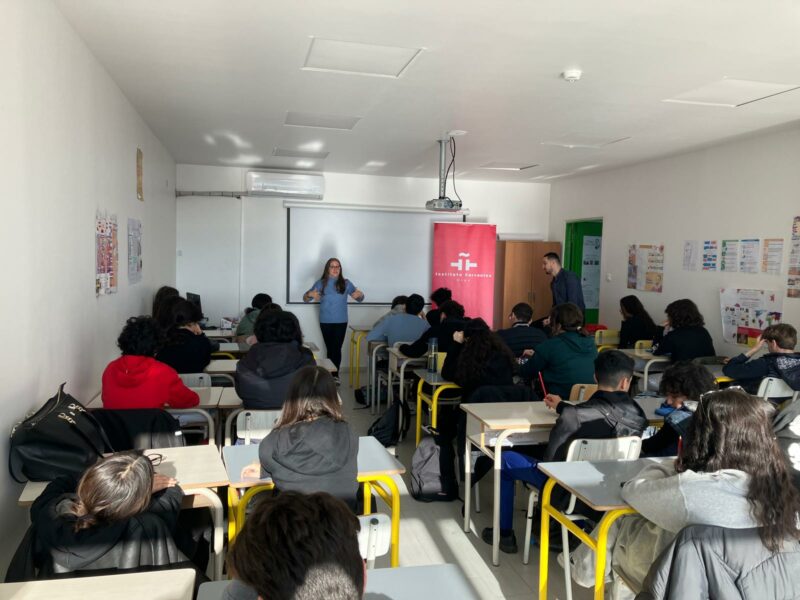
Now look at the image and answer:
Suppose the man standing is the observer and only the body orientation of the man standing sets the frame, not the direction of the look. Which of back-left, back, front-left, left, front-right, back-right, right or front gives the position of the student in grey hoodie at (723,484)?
left

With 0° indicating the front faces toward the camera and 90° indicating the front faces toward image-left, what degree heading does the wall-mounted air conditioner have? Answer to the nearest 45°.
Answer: approximately 0°

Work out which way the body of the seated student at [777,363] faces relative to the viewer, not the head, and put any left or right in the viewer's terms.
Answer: facing away from the viewer and to the left of the viewer

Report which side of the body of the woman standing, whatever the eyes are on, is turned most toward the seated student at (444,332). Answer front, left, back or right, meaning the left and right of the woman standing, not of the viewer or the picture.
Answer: front

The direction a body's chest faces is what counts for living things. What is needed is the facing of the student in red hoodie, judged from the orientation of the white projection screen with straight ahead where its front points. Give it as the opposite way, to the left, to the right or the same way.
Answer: the opposite way

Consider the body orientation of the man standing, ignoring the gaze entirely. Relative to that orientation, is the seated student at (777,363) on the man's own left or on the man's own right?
on the man's own left

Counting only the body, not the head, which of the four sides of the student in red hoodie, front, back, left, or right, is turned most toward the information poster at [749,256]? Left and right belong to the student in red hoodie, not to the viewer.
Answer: right

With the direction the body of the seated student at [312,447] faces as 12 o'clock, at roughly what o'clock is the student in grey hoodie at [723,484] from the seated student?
The student in grey hoodie is roughly at 4 o'clock from the seated student.

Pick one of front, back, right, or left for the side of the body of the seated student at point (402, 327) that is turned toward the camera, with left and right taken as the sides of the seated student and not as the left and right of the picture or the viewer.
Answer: back

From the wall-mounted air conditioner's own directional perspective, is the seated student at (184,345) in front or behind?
in front

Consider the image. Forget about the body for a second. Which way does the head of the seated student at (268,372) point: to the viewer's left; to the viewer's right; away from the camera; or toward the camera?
away from the camera

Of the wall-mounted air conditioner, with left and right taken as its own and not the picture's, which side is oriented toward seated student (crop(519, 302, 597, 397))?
front

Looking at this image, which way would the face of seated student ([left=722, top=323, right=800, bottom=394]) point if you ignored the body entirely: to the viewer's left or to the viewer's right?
to the viewer's left

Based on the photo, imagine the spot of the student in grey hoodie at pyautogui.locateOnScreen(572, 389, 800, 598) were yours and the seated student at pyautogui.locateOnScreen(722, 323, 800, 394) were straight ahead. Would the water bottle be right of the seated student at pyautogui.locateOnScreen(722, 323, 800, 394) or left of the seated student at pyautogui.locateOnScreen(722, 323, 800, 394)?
left

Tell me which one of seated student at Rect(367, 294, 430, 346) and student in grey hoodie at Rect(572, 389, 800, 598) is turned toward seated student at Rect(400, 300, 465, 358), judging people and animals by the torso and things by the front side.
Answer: the student in grey hoodie

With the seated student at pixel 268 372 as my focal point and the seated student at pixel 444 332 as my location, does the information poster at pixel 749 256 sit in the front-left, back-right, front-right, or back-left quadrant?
back-left

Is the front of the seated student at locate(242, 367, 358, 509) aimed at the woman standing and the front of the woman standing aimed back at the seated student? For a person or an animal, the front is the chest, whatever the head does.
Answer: yes

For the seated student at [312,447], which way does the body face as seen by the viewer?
away from the camera
